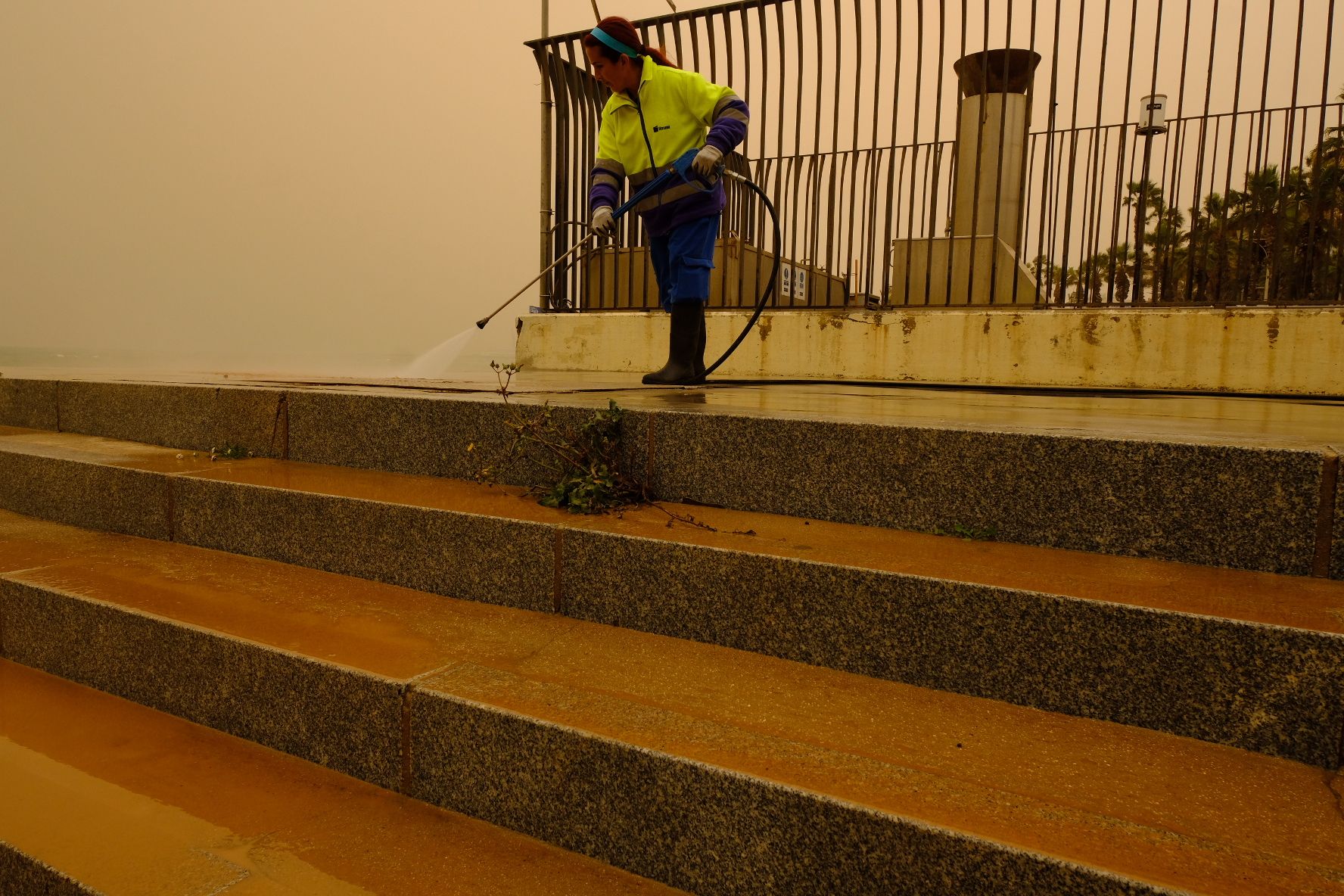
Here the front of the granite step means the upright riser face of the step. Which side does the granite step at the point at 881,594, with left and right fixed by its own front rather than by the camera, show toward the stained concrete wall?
back

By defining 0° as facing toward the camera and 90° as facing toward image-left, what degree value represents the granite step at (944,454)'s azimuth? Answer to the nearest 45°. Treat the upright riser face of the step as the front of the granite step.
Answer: approximately 45°

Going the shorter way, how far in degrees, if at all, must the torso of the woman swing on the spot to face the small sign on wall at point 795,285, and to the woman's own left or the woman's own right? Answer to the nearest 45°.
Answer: approximately 135° to the woman's own right

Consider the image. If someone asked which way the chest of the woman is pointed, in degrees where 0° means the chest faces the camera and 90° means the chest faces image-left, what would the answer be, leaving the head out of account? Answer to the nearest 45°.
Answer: approximately 45°

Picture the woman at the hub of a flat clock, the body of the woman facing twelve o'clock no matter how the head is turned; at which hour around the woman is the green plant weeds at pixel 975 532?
The green plant weeds is roughly at 10 o'clock from the woman.

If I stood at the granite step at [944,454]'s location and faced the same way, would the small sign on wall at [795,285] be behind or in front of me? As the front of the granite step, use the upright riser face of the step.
behind

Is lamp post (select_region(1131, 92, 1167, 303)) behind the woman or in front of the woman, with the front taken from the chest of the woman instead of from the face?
behind

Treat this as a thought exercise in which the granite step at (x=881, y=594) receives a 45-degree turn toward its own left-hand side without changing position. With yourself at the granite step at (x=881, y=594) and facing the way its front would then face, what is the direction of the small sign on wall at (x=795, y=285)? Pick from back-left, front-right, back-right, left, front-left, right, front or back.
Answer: back

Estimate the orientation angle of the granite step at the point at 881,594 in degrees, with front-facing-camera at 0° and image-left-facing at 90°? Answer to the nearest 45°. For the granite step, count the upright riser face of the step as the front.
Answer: approximately 45°

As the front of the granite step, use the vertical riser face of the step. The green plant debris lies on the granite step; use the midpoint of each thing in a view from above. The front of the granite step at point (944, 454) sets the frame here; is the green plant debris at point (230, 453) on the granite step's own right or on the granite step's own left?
on the granite step's own right
